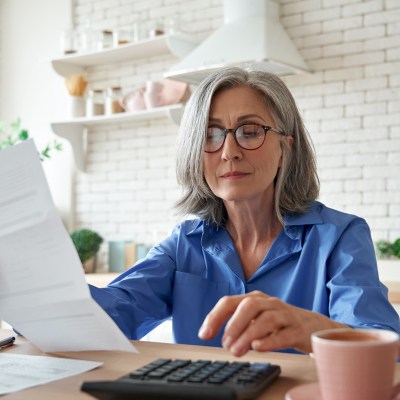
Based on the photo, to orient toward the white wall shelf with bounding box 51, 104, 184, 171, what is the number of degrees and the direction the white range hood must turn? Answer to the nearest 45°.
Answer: approximately 90° to its right

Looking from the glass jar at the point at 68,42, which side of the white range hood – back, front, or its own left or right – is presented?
right

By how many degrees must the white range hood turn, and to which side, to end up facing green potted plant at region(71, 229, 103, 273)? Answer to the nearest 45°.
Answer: approximately 90° to its right

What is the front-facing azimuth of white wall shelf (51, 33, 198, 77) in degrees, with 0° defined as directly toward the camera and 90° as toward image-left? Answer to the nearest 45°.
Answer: approximately 45°

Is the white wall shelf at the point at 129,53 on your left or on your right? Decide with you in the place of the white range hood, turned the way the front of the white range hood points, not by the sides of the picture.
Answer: on your right

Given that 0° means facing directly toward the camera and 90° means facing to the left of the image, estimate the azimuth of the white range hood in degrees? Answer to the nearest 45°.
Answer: approximately 45°

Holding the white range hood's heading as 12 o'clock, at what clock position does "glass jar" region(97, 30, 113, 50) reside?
The glass jar is roughly at 3 o'clock from the white range hood.

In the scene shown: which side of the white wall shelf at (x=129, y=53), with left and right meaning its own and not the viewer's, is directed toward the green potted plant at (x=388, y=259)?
left

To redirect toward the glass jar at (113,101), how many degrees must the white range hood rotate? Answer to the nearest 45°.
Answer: approximately 90° to its right

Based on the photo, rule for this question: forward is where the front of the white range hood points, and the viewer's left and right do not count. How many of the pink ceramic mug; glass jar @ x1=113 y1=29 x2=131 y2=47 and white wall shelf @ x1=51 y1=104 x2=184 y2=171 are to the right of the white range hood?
2

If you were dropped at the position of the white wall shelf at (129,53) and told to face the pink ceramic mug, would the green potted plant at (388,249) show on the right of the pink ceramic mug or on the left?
left
